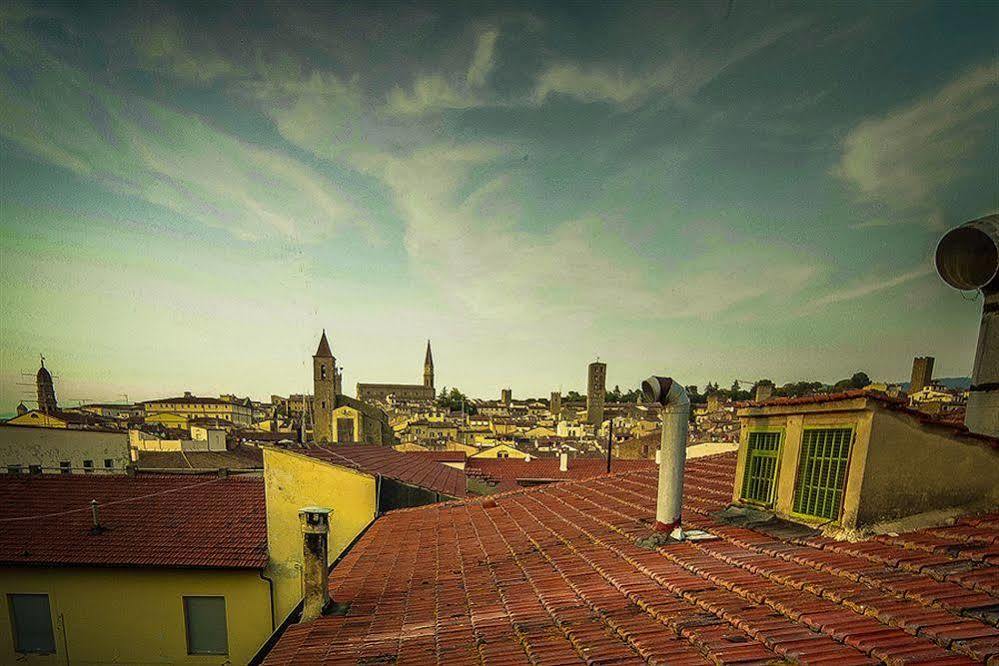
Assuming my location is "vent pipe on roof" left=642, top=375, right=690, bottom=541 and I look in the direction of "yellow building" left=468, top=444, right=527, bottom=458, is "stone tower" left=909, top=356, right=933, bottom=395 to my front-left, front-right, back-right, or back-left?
front-right

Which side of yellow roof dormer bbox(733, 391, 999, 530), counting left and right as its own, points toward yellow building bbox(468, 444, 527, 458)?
right

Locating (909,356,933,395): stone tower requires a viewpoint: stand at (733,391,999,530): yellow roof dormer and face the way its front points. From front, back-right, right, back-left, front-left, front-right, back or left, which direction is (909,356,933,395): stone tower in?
back-right

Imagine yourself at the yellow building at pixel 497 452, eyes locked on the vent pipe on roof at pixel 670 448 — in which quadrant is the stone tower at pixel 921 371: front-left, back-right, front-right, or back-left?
back-left
